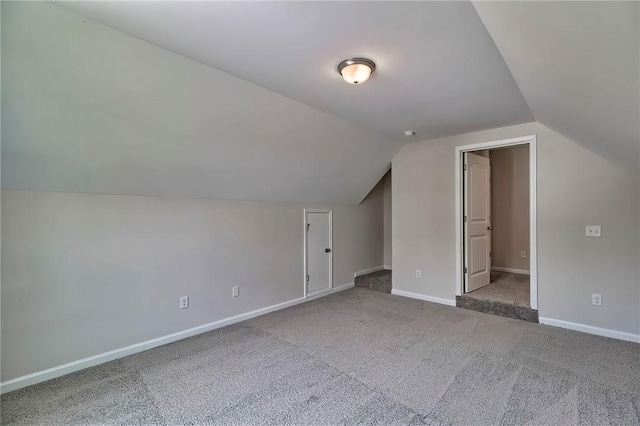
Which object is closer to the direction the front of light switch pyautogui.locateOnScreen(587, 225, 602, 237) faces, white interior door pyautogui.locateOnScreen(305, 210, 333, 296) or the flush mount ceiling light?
the flush mount ceiling light

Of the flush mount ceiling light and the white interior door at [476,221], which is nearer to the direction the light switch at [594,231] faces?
the flush mount ceiling light

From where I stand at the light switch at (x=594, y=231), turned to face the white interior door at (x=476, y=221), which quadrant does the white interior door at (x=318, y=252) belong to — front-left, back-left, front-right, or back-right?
front-left

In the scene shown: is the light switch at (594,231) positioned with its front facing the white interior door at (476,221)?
no

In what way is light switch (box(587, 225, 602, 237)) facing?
toward the camera

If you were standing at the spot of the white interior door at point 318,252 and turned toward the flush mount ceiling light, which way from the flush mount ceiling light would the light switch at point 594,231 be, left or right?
left

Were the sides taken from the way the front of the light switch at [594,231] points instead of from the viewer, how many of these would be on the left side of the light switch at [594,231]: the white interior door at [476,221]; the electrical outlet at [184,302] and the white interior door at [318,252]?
0

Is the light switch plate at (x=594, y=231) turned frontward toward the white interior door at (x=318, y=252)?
no

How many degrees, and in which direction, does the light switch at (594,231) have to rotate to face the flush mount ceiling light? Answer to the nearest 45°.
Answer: approximately 45° to its right

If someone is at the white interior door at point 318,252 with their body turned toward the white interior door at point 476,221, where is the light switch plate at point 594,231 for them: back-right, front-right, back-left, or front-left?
front-right
